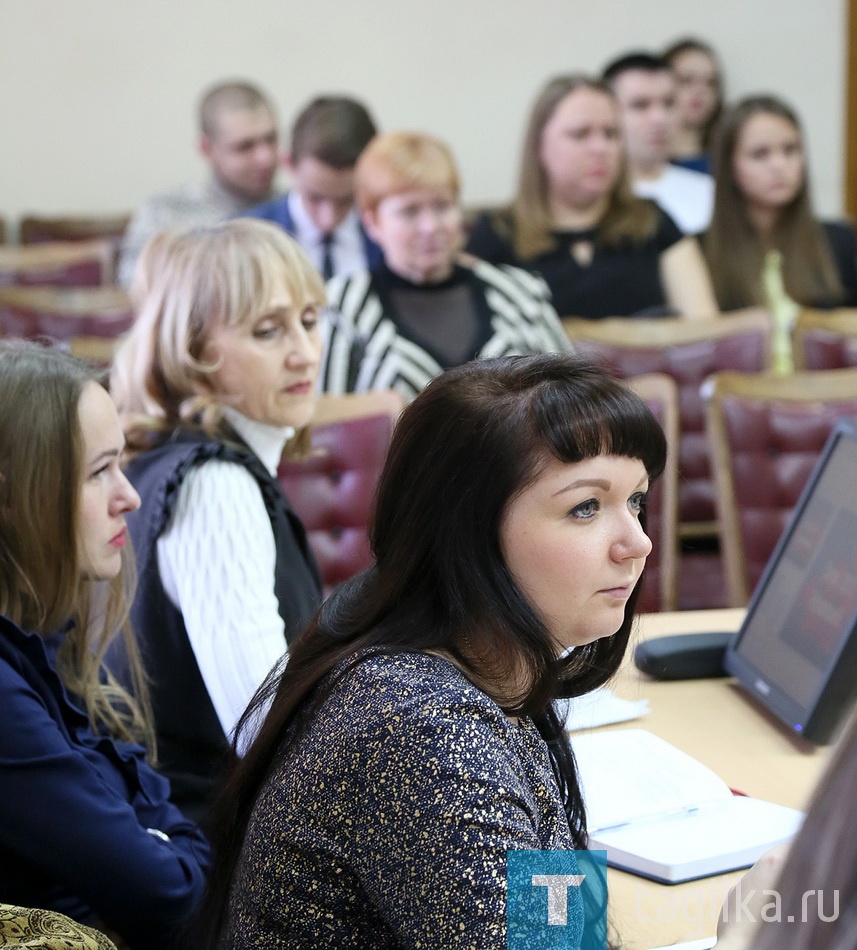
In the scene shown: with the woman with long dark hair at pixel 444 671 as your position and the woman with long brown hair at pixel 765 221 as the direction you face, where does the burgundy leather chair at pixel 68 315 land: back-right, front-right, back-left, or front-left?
front-left

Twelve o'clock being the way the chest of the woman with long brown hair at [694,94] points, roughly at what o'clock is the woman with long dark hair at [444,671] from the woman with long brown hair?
The woman with long dark hair is roughly at 12 o'clock from the woman with long brown hair.

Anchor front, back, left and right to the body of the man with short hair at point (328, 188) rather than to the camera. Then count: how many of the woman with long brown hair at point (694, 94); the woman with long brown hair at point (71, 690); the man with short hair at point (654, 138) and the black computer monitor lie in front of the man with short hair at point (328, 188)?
2

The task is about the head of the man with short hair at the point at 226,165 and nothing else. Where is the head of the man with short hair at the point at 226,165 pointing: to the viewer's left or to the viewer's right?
to the viewer's right

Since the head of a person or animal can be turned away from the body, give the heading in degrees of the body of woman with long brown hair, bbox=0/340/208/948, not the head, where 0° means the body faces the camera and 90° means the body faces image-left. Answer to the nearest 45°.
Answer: approximately 270°

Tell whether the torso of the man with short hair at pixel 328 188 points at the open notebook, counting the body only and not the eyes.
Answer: yes

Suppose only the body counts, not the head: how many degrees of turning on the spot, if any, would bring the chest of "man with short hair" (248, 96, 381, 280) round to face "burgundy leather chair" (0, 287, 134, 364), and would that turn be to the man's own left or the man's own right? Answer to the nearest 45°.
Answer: approximately 45° to the man's own right

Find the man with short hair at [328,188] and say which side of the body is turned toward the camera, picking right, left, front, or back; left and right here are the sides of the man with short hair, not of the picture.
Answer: front

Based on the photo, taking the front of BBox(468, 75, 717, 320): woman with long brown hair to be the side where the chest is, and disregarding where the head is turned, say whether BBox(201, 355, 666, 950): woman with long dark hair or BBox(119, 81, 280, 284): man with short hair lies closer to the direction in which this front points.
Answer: the woman with long dark hair

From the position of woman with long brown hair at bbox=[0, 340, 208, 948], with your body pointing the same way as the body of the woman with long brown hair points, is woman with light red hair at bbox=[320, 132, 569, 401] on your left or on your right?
on your left

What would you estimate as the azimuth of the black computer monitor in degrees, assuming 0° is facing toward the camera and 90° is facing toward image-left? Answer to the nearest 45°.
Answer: approximately 45°

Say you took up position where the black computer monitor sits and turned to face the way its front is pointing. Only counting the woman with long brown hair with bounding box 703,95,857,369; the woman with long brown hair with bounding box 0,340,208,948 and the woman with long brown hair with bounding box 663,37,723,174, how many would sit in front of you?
1

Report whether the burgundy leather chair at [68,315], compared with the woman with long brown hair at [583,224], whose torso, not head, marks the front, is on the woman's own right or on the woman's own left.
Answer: on the woman's own right

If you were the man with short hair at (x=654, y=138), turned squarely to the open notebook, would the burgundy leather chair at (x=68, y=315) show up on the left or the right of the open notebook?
right
